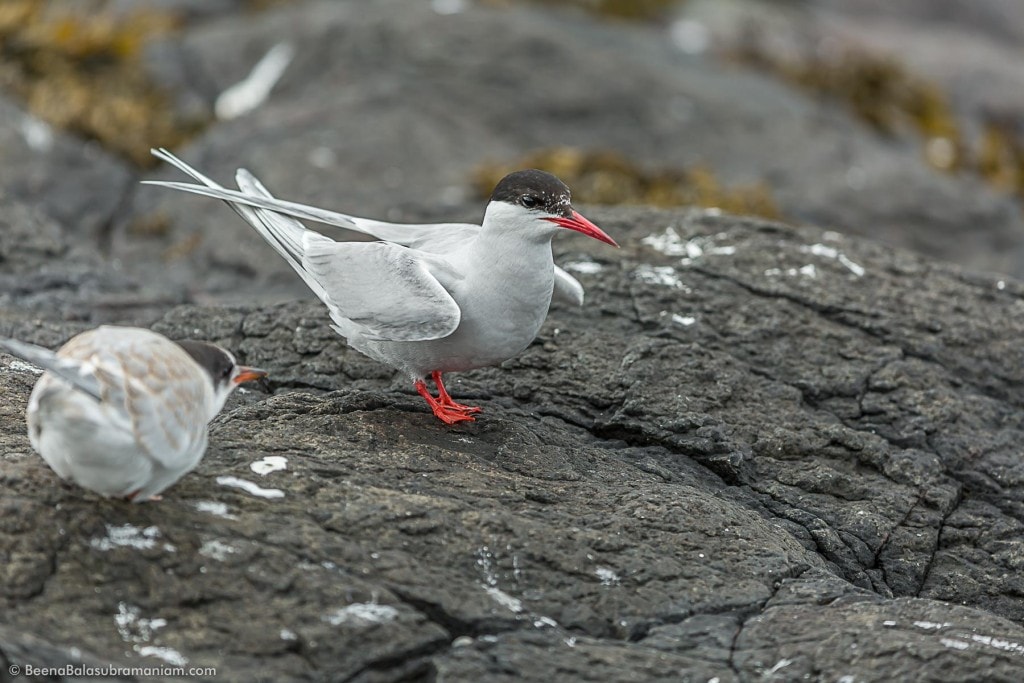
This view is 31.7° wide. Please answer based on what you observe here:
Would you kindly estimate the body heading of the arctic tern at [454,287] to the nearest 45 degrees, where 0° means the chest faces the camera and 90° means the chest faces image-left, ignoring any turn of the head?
approximately 315°

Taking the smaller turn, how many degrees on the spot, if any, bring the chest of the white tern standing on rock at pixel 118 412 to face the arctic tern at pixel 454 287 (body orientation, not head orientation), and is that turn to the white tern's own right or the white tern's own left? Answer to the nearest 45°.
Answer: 0° — it already faces it

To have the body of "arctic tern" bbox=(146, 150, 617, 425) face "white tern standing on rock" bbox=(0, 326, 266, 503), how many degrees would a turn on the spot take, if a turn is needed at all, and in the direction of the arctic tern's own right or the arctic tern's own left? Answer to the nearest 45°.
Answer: approximately 90° to the arctic tern's own right

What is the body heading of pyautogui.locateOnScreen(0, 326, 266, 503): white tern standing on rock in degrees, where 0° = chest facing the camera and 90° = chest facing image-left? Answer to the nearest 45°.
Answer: approximately 225°
